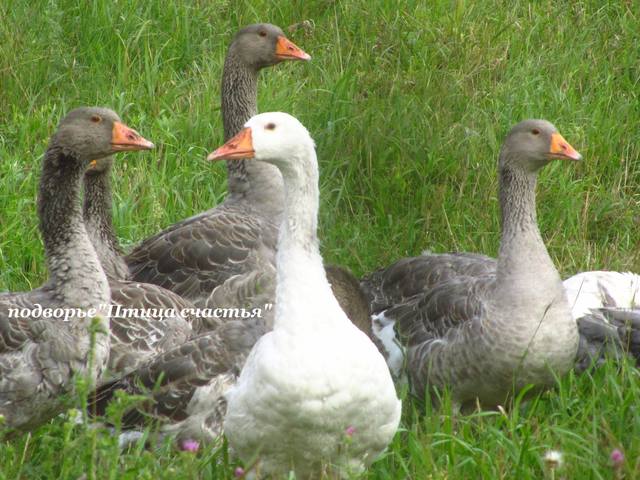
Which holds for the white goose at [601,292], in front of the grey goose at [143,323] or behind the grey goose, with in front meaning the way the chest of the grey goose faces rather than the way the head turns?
behind

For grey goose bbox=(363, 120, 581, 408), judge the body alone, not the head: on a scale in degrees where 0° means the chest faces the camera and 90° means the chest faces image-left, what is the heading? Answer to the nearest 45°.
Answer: approximately 315°

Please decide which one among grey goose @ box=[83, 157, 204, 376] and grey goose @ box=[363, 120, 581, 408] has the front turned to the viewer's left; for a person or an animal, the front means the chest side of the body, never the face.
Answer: grey goose @ box=[83, 157, 204, 376]

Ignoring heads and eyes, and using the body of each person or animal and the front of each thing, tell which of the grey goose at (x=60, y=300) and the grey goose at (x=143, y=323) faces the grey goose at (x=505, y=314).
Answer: the grey goose at (x=60, y=300)

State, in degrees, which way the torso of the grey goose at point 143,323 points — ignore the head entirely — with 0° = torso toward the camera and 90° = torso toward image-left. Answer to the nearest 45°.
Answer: approximately 90°

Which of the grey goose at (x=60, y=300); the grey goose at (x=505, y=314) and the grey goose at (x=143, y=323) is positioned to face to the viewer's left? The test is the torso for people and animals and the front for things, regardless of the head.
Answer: the grey goose at (x=143, y=323)

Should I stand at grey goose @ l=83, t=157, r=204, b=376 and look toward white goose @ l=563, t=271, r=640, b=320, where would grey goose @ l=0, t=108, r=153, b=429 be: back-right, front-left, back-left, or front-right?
back-right

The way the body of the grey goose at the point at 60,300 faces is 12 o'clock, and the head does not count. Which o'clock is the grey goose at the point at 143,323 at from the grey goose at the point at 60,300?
the grey goose at the point at 143,323 is roughly at 10 o'clock from the grey goose at the point at 60,300.

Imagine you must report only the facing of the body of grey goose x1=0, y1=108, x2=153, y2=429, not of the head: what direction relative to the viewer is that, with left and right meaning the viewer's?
facing to the right of the viewer

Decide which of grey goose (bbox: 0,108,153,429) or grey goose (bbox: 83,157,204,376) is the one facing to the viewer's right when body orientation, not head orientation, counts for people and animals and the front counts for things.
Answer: grey goose (bbox: 0,108,153,429)

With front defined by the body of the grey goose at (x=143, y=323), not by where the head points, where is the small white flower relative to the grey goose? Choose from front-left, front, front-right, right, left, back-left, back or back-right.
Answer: back-left
